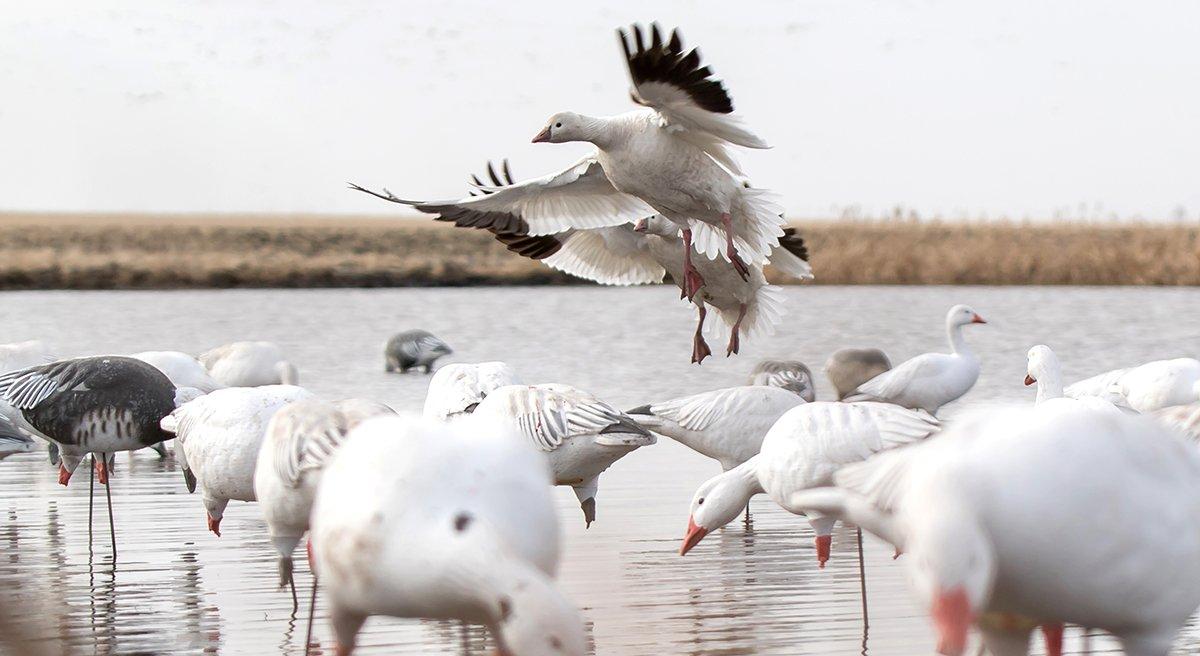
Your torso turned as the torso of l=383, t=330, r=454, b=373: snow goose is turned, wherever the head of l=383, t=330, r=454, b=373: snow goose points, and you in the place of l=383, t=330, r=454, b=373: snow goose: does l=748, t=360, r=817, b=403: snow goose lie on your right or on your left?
on your left

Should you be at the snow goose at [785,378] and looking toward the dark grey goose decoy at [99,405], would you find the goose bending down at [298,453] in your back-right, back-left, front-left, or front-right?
front-left

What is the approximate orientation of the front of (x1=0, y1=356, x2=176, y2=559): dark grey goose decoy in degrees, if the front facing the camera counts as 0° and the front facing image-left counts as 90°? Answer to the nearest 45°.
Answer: approximately 270°

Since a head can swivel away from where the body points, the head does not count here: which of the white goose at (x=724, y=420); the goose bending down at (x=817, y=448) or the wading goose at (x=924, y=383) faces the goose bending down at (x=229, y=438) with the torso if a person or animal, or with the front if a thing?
the goose bending down at (x=817, y=448)

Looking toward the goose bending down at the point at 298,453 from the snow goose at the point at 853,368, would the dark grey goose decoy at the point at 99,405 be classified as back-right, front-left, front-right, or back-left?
front-right

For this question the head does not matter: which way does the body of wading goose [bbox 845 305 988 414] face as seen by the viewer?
to the viewer's right

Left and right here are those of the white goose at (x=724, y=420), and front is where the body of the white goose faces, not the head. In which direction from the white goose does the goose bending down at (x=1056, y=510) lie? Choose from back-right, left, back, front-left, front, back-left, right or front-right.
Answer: right

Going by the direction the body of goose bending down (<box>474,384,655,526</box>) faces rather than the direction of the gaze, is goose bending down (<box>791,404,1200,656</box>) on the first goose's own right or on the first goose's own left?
on the first goose's own left

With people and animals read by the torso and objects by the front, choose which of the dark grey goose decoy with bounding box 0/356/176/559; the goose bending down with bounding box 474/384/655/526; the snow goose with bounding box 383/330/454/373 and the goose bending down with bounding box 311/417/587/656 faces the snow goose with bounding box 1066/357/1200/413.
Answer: the dark grey goose decoy

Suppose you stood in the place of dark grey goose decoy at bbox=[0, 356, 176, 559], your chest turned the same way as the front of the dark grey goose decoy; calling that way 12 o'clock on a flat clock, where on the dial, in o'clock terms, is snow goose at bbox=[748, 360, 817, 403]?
The snow goose is roughly at 11 o'clock from the dark grey goose decoy.
